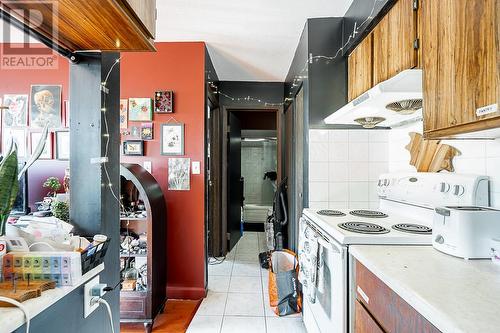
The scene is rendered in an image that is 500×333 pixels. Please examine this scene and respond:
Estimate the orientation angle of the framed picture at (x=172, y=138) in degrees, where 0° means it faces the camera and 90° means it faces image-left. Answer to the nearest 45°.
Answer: approximately 0°

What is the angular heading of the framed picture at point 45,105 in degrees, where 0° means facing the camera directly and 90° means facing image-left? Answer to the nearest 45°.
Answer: approximately 0°

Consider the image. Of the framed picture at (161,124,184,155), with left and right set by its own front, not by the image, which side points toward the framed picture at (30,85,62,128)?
right

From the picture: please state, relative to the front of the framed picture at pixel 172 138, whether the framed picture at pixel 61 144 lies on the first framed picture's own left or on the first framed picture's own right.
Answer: on the first framed picture's own right
